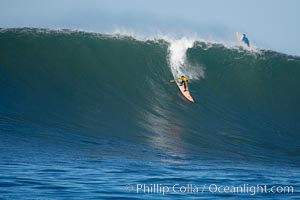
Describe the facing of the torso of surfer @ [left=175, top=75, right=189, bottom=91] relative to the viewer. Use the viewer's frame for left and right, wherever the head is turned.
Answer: facing the viewer and to the left of the viewer
